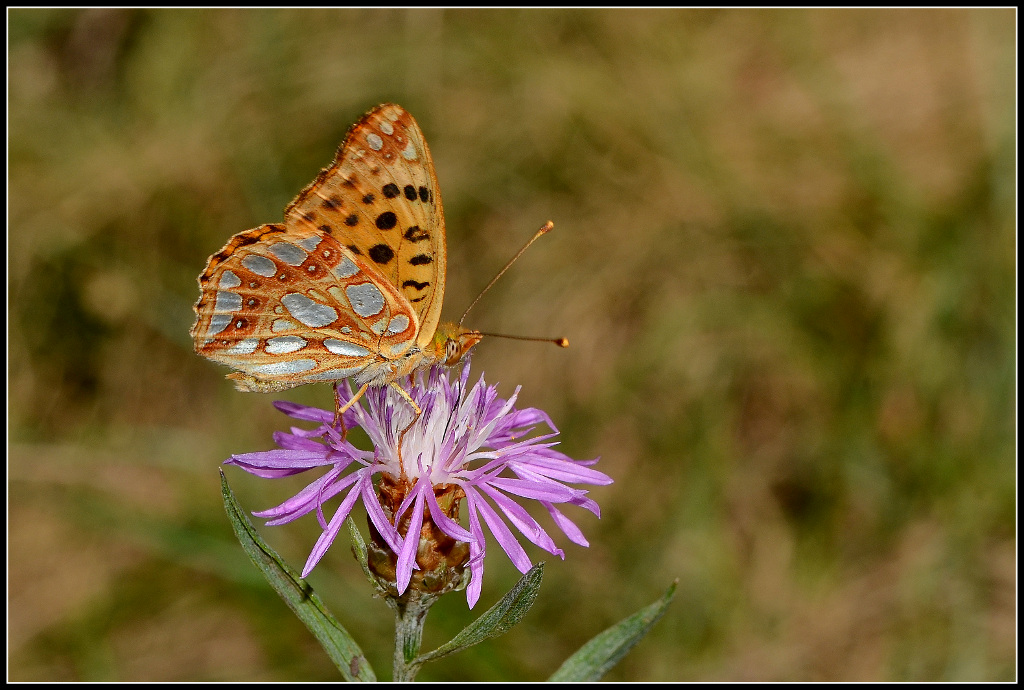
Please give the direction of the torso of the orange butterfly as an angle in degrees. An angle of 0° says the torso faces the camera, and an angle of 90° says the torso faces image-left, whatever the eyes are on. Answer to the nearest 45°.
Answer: approximately 270°
